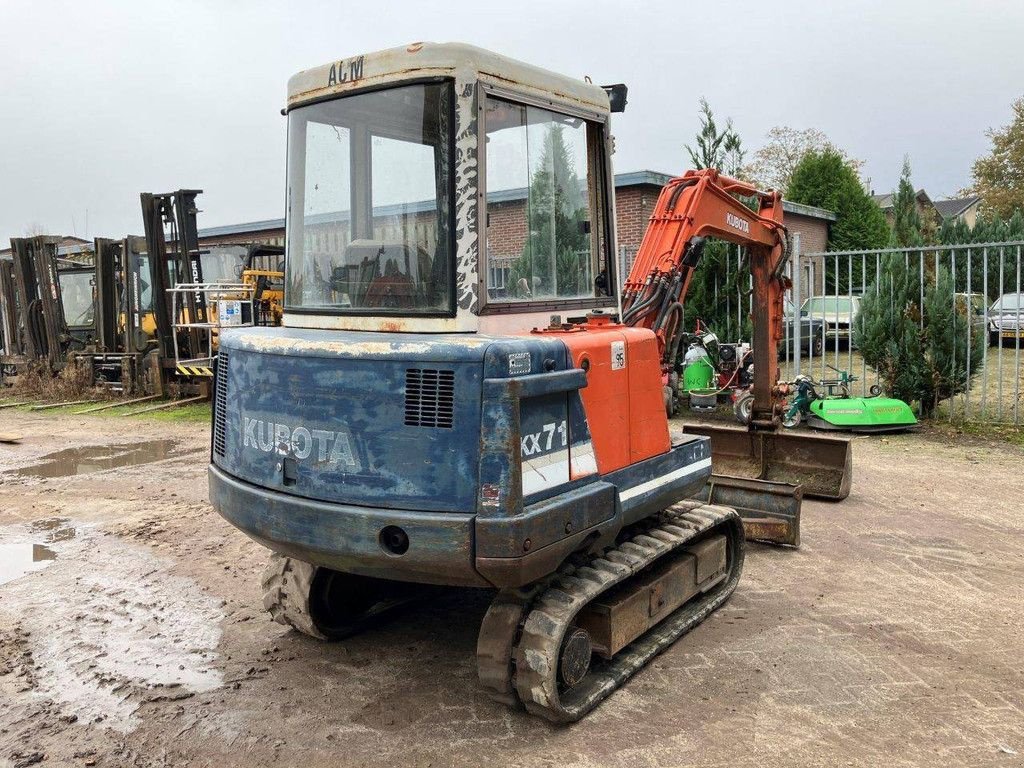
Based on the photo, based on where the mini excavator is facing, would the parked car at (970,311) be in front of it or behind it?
in front

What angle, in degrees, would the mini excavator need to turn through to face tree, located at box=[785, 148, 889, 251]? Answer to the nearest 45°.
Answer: approximately 45° to its left

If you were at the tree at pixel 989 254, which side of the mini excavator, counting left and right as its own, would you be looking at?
front

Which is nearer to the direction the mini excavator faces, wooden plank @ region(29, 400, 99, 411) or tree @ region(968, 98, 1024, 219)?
the tree

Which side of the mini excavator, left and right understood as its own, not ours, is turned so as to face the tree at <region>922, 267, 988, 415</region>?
front

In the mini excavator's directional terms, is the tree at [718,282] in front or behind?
in front

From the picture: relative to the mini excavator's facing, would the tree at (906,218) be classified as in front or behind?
in front

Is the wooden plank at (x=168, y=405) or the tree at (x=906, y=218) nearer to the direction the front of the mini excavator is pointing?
the tree

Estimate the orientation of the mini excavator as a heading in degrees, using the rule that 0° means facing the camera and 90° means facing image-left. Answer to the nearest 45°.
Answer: approximately 225°

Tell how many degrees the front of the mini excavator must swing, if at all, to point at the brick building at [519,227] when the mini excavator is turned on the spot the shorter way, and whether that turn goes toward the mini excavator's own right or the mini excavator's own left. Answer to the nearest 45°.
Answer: approximately 45° to the mini excavator's own left
